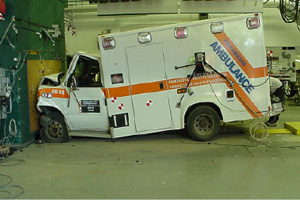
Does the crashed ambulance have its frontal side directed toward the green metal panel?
yes

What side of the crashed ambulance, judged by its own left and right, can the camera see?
left
